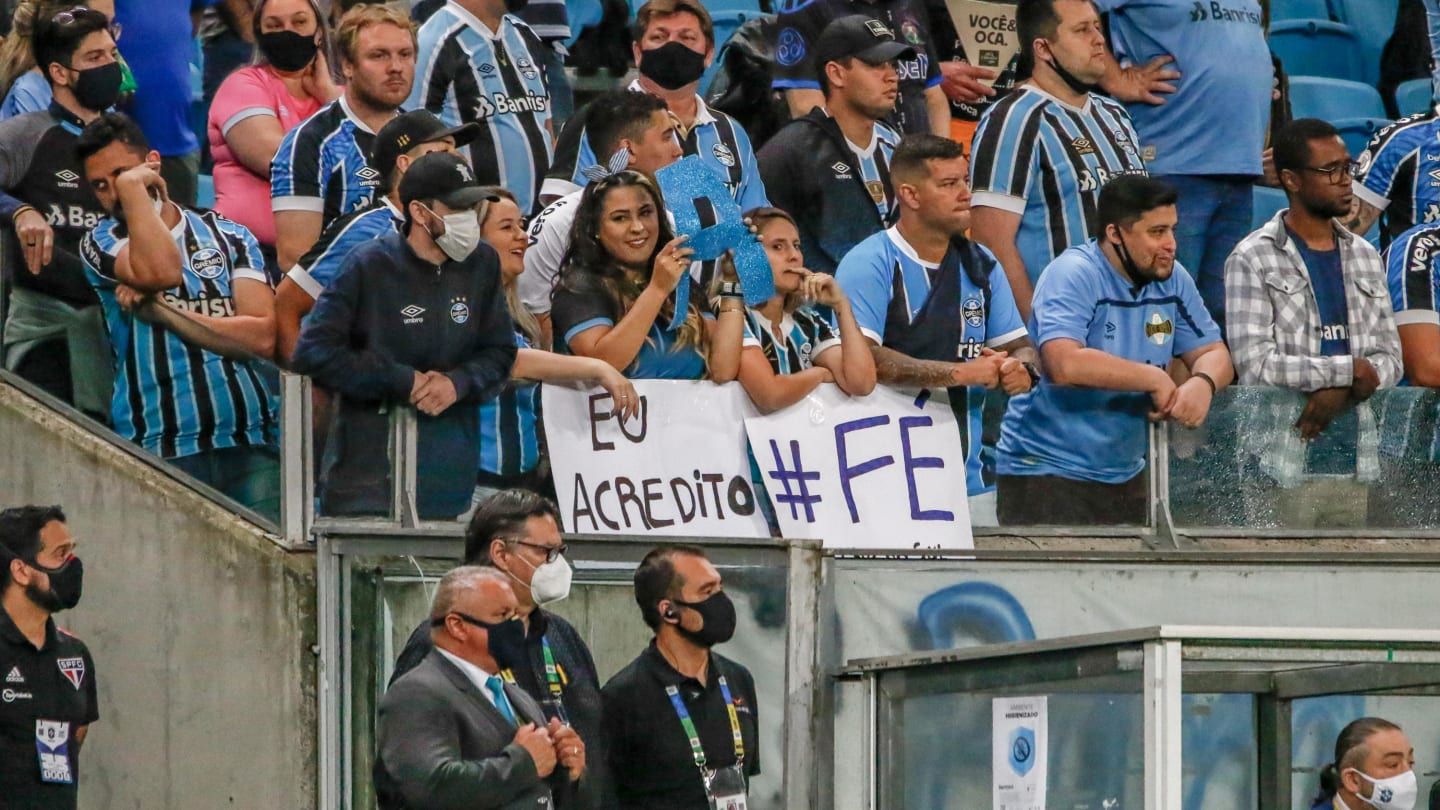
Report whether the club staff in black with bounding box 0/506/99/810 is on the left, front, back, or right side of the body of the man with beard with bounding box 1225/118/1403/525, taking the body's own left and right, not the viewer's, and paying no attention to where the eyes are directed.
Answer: right

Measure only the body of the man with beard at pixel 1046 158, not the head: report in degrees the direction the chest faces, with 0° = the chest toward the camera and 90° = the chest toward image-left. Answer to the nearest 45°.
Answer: approximately 315°

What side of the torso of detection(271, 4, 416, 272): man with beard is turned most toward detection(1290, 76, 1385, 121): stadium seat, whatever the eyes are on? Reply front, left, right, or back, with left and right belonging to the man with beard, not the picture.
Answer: left

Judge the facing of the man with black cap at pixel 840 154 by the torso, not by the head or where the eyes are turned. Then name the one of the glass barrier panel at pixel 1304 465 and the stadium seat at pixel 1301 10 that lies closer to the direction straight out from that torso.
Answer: the glass barrier panel

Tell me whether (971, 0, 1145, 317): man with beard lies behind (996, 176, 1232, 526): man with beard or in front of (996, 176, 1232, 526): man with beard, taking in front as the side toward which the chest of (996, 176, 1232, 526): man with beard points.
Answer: behind

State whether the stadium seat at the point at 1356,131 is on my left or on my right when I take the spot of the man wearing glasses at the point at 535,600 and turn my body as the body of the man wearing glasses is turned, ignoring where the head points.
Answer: on my left

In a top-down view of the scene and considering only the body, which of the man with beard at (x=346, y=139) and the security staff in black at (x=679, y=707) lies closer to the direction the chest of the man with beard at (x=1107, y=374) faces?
the security staff in black

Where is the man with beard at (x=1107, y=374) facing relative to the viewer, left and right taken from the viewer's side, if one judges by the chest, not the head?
facing the viewer and to the right of the viewer

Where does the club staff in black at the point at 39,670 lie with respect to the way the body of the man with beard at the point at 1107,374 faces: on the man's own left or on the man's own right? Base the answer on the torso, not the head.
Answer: on the man's own right

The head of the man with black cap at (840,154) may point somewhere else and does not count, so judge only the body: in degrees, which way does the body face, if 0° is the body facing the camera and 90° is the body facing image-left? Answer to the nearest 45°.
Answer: approximately 315°

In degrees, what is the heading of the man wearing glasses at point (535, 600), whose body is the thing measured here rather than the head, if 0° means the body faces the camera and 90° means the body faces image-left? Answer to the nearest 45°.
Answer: approximately 315°
